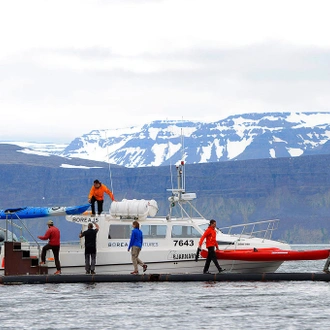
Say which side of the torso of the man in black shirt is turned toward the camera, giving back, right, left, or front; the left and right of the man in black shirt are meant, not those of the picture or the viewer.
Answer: back

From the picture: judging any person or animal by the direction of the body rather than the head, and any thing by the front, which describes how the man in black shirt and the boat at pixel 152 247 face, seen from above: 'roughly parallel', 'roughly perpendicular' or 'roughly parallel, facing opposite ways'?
roughly perpendicular

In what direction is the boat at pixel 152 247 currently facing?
to the viewer's right

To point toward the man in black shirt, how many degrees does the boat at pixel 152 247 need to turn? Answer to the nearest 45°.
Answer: approximately 135° to its right

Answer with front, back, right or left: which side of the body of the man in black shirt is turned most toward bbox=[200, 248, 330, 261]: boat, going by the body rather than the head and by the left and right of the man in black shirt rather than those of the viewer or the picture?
right
